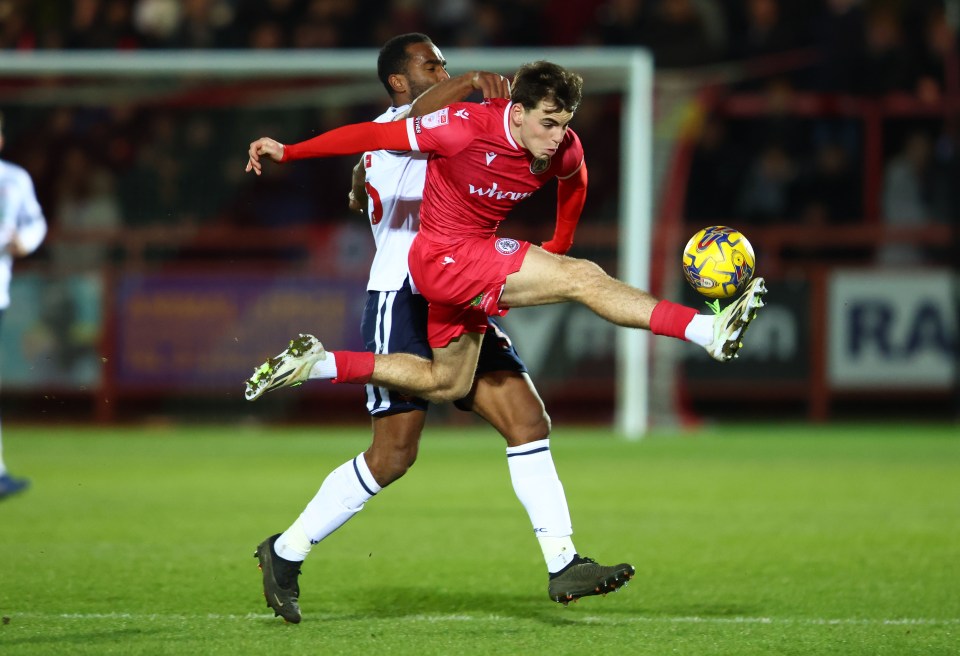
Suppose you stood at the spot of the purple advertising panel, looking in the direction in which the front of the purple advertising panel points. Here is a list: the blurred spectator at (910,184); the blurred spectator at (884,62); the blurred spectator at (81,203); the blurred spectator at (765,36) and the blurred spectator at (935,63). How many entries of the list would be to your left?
4

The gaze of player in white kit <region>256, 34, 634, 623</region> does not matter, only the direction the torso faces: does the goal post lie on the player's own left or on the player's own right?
on the player's own left

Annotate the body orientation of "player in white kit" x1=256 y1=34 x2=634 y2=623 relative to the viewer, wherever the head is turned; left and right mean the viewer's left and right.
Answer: facing to the right of the viewer

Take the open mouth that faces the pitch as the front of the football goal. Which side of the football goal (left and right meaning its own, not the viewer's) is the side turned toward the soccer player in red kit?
front

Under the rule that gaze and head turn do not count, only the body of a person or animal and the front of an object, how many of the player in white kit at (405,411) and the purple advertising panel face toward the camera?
1

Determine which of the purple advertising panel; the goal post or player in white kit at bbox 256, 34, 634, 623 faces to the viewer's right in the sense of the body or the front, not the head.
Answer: the player in white kit

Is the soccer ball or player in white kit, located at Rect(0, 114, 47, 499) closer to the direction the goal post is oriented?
the soccer ball

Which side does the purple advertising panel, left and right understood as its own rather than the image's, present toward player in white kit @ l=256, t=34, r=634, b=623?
front

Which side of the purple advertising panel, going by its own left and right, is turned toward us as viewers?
front

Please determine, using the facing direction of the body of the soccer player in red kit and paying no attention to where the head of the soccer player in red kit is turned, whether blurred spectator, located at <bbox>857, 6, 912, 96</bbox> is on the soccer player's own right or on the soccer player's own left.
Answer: on the soccer player's own left

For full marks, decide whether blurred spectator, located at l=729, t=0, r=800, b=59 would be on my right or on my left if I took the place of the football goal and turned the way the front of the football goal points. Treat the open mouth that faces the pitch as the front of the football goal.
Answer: on my left

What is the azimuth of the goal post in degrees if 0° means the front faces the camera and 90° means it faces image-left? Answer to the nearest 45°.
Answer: approximately 0°

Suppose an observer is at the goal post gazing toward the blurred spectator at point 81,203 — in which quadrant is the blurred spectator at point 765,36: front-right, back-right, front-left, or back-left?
back-right

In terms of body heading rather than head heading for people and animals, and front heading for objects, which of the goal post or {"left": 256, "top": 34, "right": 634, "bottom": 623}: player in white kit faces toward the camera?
the goal post
